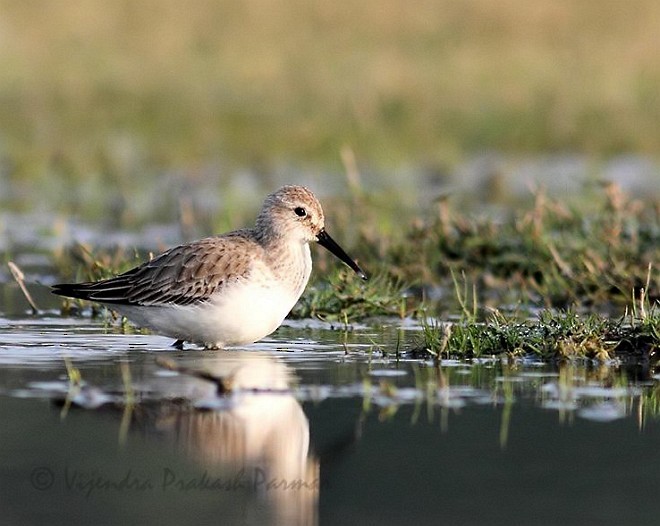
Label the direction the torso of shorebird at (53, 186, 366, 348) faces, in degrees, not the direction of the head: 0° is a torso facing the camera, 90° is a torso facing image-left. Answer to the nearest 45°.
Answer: approximately 270°

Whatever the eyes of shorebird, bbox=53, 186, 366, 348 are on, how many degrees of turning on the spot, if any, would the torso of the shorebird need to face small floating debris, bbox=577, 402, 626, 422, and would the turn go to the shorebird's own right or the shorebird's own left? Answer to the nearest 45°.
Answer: approximately 45° to the shorebird's own right

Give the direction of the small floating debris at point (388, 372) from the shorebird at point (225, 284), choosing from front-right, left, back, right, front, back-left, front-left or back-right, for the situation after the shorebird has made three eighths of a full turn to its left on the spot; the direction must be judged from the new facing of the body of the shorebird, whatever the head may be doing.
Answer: back
